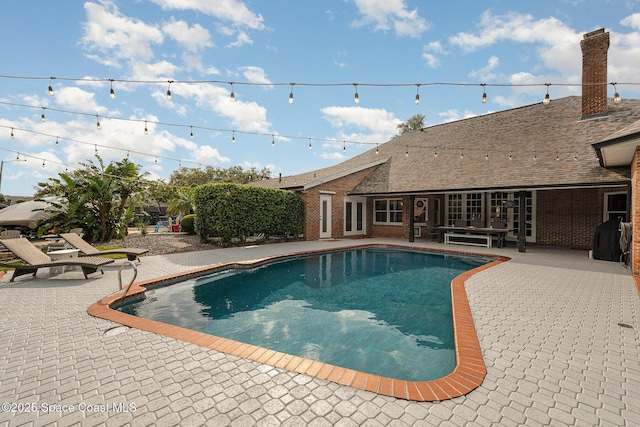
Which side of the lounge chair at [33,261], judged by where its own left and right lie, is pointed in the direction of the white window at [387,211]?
front

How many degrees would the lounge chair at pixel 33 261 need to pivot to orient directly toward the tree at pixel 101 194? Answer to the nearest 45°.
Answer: approximately 90° to its left

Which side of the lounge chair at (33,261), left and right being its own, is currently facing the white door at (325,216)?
front

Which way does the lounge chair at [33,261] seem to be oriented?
to the viewer's right

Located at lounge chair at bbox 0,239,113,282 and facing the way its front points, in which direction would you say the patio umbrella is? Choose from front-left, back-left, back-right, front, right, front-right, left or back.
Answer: left

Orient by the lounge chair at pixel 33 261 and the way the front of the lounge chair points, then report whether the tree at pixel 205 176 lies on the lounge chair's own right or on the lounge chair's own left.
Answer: on the lounge chair's own left
